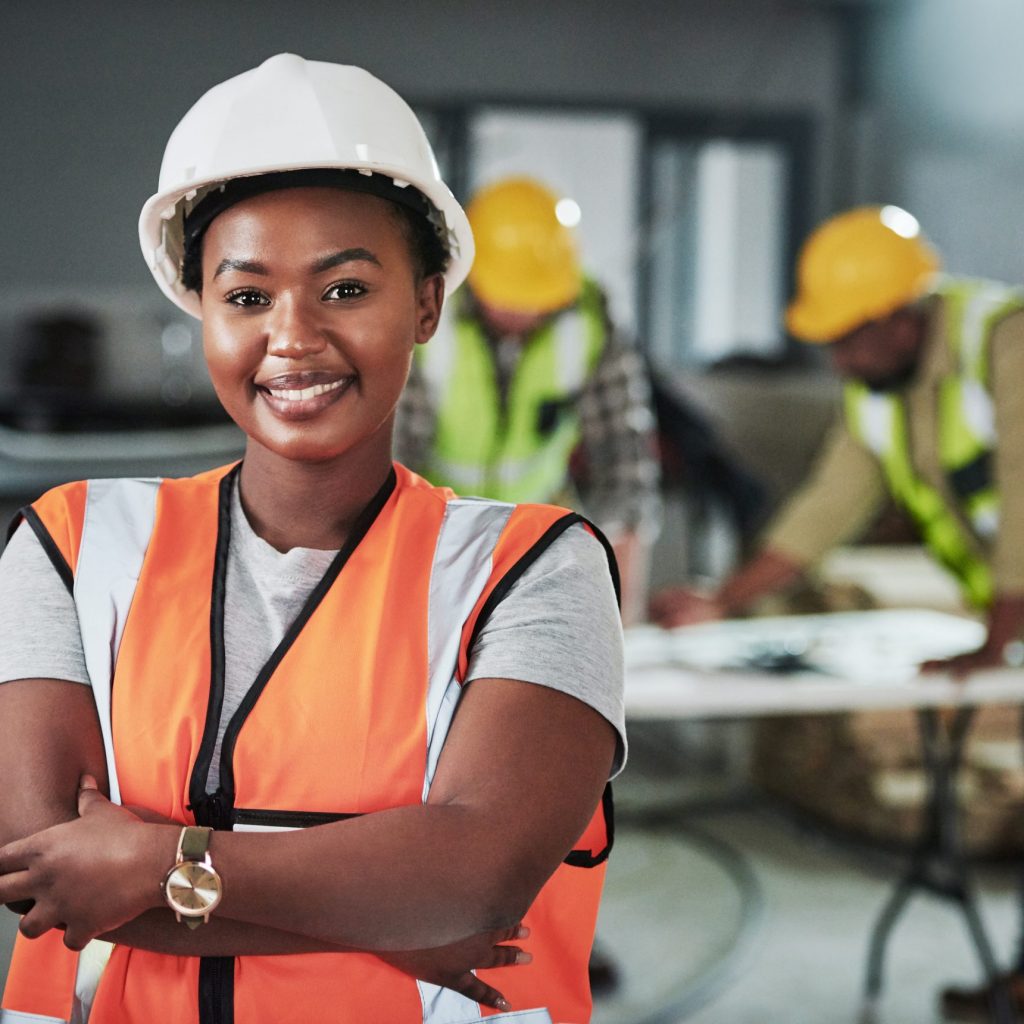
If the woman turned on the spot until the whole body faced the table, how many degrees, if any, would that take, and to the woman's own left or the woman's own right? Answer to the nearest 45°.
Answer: approximately 180°

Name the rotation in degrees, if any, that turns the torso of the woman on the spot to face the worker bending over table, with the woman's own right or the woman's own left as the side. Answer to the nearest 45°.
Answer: approximately 180°

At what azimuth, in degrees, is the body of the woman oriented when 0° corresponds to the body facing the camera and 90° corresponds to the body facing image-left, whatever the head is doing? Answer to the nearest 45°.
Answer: approximately 45°

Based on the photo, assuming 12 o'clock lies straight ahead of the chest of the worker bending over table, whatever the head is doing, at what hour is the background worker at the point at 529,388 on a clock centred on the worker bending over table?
The background worker is roughly at 1 o'clock from the worker bending over table.

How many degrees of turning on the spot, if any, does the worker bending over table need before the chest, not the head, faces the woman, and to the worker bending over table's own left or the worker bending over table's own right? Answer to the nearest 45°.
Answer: approximately 45° to the worker bending over table's own left
